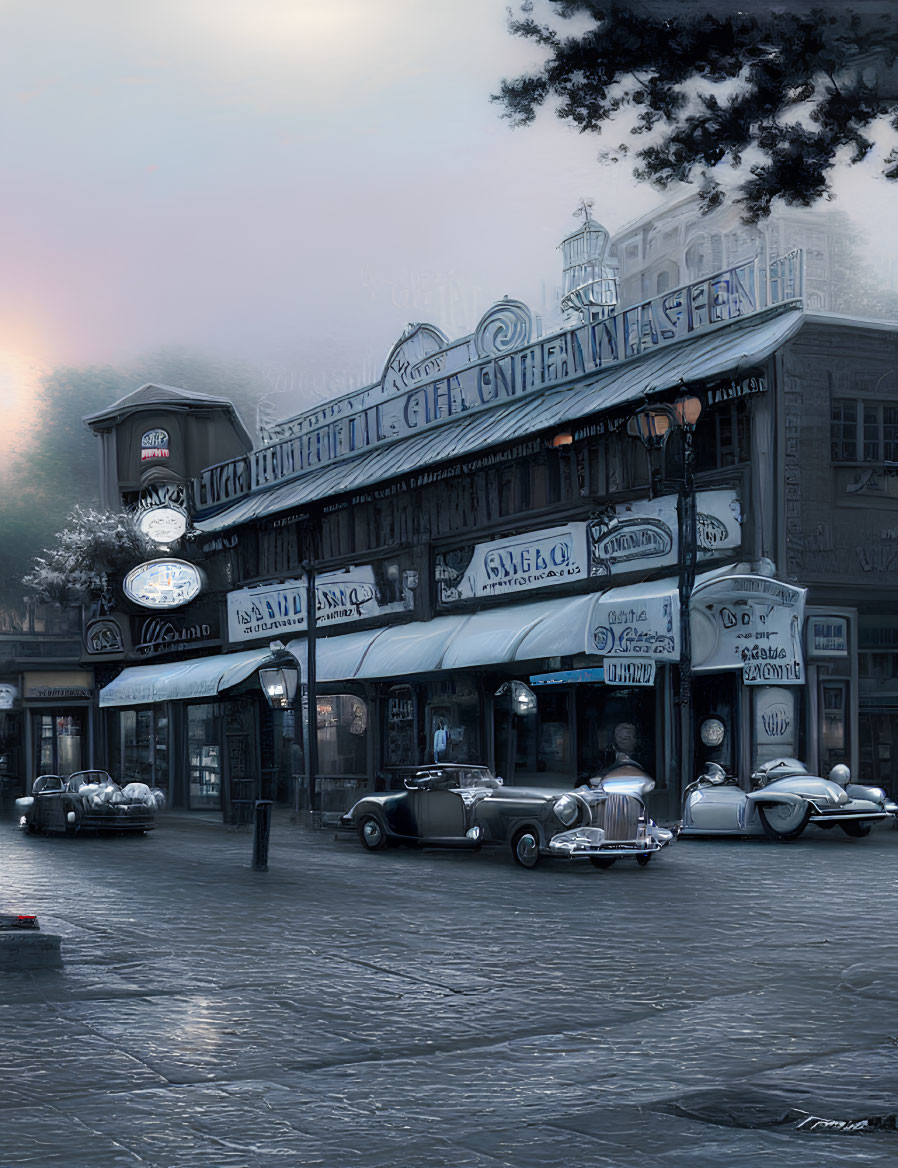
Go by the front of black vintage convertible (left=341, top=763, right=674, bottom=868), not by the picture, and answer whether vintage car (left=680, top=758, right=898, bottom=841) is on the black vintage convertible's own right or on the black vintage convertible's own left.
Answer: on the black vintage convertible's own left

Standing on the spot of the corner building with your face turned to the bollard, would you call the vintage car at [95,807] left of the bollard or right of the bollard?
right

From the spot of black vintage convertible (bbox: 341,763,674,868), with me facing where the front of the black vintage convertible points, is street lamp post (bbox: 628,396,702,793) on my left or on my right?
on my left

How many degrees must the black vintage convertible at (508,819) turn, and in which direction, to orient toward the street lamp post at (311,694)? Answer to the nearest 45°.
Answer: approximately 135° to its left

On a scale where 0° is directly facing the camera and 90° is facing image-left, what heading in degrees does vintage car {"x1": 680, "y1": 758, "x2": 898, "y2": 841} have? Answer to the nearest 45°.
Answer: approximately 315°
